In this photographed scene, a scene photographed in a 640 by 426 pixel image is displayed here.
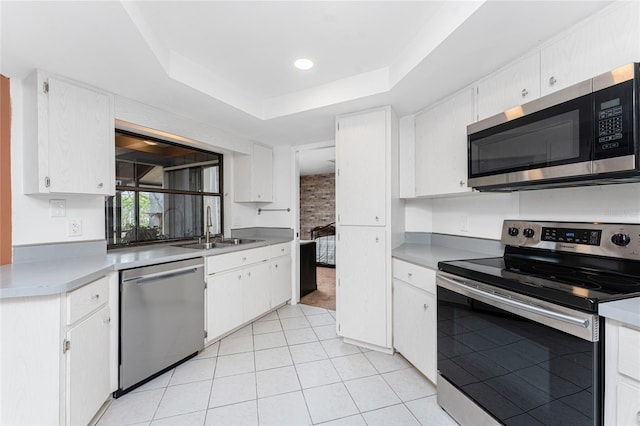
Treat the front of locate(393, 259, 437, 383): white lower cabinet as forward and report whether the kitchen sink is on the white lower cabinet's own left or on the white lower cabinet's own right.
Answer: on the white lower cabinet's own right

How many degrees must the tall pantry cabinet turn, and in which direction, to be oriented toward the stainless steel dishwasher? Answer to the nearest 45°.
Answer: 0° — it already faces it

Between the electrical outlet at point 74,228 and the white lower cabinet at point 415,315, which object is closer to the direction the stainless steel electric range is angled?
the electrical outlet

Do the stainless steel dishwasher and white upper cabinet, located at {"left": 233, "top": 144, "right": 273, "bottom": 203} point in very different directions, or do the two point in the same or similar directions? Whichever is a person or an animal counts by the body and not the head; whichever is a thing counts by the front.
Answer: same or similar directions

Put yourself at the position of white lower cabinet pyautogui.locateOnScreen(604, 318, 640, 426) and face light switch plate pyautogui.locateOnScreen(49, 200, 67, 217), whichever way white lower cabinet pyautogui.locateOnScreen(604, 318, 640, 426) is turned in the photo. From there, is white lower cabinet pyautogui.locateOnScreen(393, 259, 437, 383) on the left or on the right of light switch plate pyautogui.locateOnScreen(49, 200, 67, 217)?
right

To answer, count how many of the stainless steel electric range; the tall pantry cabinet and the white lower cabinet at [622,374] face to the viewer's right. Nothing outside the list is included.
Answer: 0

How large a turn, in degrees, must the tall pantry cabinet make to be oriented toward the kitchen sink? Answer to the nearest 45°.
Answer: approximately 45° to its right

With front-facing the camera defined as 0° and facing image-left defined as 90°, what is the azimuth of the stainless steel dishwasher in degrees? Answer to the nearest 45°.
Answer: approximately 315°

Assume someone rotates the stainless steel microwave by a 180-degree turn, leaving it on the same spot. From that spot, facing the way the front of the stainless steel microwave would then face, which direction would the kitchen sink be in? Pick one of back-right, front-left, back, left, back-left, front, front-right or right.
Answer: back-left

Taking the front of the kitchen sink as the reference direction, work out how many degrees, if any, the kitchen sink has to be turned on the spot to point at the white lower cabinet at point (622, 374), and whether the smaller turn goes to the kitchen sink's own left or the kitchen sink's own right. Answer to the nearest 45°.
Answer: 0° — it already faces it

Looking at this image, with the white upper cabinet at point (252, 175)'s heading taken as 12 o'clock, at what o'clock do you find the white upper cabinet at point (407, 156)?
the white upper cabinet at point (407, 156) is roughly at 12 o'clock from the white upper cabinet at point (252, 175).

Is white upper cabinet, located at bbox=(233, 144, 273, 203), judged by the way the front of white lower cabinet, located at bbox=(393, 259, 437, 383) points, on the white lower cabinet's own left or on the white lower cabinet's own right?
on the white lower cabinet's own right

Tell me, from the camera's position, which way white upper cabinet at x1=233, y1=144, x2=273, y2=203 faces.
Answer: facing the viewer and to the right of the viewer

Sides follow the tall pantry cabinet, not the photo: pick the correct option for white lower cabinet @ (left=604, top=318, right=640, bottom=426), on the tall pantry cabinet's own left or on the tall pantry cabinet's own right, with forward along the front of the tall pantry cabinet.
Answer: on the tall pantry cabinet's own left

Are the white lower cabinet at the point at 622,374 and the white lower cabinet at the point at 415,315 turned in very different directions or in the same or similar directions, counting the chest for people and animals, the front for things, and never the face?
same or similar directions

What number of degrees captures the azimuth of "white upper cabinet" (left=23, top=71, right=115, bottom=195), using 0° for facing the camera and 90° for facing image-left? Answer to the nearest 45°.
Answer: approximately 315°
